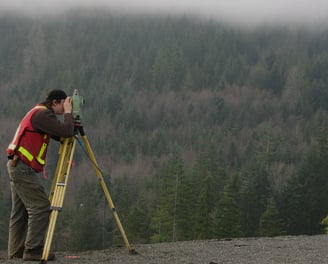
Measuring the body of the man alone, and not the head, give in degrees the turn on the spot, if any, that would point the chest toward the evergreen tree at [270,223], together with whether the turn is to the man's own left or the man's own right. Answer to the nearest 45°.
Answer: approximately 45° to the man's own left

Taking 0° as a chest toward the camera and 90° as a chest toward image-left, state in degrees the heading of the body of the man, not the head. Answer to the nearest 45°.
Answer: approximately 270°

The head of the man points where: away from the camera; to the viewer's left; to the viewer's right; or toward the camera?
to the viewer's right

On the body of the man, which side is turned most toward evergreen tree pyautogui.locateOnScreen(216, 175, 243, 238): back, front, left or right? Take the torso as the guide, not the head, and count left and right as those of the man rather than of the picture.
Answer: left

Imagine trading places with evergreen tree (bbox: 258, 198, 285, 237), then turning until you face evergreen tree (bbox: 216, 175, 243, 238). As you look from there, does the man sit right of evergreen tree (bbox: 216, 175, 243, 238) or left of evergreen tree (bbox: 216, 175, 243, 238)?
left
